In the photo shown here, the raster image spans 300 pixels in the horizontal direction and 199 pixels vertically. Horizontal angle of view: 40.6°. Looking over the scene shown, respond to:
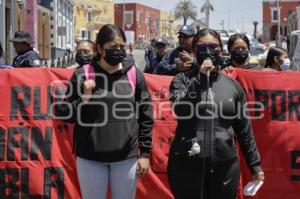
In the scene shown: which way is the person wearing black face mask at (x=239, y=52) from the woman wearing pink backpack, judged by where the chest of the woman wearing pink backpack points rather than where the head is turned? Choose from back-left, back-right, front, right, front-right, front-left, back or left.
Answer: back-left

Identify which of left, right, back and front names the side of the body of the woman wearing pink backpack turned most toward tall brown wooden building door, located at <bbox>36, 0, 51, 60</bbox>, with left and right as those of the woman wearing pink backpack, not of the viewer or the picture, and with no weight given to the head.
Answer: back

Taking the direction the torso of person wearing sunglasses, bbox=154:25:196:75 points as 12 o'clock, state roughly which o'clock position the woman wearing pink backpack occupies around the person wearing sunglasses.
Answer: The woman wearing pink backpack is roughly at 2 o'clock from the person wearing sunglasses.

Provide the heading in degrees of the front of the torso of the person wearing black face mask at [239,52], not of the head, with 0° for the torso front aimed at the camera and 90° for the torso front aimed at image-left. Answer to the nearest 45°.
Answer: approximately 0°

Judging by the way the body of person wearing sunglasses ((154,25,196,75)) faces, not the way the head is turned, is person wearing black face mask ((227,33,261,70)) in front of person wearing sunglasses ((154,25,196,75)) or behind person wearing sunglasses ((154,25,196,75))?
in front

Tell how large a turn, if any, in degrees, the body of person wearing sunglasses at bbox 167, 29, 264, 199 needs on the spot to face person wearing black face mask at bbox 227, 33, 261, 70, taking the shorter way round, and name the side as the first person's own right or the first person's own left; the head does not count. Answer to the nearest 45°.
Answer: approximately 180°

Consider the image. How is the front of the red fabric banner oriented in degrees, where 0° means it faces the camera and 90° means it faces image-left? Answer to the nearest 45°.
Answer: approximately 0°

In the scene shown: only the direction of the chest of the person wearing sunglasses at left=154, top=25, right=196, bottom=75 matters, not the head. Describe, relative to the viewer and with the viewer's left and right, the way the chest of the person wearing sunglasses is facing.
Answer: facing the viewer and to the right of the viewer

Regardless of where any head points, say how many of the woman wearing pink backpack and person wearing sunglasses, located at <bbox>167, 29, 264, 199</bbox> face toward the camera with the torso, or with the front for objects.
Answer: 2

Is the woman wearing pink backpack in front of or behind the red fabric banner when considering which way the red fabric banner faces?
in front
